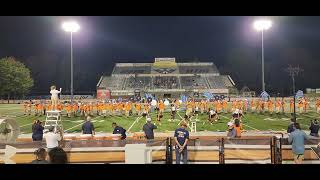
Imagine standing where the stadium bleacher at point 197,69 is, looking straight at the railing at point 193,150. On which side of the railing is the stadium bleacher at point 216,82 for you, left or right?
left

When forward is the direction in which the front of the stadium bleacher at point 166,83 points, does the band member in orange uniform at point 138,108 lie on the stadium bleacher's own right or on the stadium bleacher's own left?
on the stadium bleacher's own right

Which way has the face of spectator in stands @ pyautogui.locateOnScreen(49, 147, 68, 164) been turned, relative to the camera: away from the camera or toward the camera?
away from the camera

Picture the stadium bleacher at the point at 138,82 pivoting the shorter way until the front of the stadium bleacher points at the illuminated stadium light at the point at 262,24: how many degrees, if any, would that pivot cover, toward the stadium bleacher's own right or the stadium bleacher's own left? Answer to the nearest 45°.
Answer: approximately 45° to the stadium bleacher's own left

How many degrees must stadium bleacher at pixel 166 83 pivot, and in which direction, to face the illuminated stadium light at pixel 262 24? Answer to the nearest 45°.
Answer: approximately 45° to its left

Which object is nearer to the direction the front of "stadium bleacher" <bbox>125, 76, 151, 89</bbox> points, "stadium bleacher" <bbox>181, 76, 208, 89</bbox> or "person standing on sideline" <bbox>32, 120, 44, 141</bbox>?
the person standing on sideline

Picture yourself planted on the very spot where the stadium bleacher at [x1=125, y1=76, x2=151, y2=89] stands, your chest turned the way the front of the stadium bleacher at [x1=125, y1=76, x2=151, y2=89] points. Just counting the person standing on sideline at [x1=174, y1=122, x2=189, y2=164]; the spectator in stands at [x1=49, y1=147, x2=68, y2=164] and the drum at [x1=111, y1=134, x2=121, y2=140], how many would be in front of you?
3

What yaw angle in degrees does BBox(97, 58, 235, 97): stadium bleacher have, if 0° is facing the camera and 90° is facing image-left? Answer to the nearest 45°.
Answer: approximately 0°
